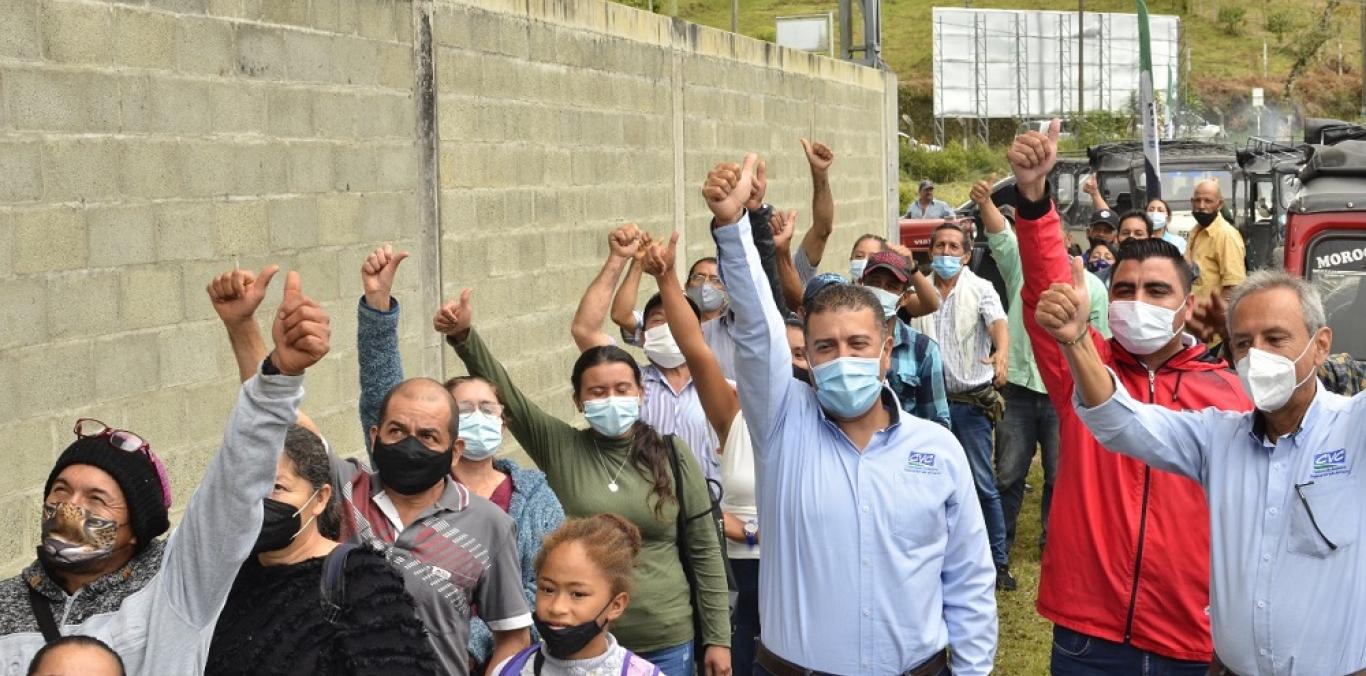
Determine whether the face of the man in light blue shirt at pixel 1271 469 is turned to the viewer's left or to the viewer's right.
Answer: to the viewer's left

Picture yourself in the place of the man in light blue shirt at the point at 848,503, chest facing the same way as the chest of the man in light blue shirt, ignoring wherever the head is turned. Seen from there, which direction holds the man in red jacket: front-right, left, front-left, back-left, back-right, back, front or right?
back-left

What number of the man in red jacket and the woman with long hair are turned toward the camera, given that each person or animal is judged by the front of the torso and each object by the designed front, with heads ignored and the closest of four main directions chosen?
2

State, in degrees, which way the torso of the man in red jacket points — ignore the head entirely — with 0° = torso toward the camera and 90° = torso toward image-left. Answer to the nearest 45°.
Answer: approximately 0°

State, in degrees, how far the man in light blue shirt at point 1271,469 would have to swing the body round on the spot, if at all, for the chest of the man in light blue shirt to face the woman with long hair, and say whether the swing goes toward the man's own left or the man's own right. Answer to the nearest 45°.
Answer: approximately 90° to the man's own right

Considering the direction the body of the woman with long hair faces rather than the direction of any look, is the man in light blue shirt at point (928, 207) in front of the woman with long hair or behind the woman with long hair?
behind

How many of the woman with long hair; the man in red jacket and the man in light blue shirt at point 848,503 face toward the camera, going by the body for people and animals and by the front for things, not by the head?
3

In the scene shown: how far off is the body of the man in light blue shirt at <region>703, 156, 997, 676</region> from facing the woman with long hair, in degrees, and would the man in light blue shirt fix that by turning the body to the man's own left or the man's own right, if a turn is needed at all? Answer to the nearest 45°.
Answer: approximately 135° to the man's own right

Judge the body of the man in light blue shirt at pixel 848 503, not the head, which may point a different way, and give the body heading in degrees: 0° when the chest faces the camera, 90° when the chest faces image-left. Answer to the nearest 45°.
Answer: approximately 0°

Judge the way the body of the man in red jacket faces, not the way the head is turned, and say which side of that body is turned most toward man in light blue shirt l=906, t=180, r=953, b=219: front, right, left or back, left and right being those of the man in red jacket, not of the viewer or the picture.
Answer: back
